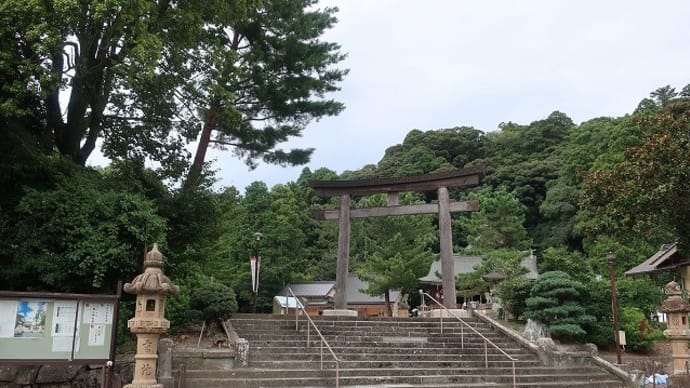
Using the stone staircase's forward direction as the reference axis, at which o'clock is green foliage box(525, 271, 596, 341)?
The green foliage is roughly at 8 o'clock from the stone staircase.

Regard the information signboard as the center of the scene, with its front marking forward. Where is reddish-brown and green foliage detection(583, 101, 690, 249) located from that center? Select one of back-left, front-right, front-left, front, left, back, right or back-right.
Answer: left

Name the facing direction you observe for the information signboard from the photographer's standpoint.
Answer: facing the viewer

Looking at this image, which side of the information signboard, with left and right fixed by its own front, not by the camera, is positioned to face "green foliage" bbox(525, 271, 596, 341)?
left

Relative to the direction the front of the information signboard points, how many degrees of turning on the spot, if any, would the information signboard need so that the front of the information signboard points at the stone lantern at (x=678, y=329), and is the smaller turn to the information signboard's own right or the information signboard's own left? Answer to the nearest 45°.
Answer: approximately 90° to the information signboard's own left

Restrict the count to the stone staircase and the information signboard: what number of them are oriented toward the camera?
2

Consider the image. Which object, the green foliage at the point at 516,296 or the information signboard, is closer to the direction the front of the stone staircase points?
the information signboard

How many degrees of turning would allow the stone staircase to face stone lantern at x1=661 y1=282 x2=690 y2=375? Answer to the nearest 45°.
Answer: approximately 90° to its left

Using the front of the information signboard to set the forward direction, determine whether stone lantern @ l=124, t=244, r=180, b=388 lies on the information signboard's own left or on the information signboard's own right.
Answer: on the information signboard's own left

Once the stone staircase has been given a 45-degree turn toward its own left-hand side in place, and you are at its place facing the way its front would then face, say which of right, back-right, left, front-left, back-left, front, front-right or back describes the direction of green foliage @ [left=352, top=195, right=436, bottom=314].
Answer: back-left

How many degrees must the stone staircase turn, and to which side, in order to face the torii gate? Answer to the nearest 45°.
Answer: approximately 180°

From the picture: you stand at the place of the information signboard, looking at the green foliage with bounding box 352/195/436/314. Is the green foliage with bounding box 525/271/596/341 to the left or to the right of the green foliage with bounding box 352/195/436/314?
right

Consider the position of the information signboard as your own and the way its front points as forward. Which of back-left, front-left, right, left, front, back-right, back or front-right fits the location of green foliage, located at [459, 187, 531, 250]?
back-left

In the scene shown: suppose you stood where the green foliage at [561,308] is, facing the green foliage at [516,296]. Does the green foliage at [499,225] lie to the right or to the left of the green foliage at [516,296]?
right

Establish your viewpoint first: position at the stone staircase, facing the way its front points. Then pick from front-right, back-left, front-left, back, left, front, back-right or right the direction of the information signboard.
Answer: front-right

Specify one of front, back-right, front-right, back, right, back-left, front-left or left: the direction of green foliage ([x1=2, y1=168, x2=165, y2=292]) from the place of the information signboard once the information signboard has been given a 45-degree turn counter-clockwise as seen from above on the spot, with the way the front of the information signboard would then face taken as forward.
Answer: back-left
